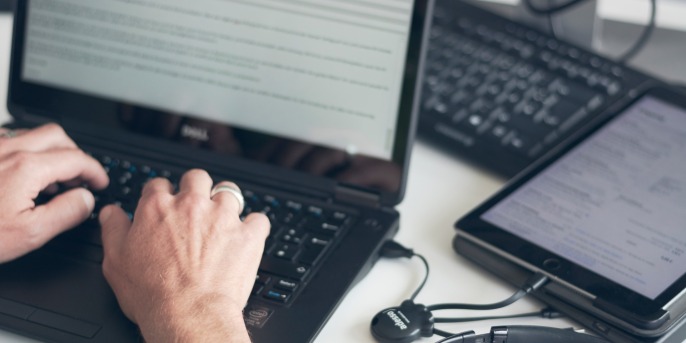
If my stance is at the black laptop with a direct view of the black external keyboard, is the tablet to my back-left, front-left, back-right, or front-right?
front-right

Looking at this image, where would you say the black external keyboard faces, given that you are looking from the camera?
facing the viewer and to the left of the viewer

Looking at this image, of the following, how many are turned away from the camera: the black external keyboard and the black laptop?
0

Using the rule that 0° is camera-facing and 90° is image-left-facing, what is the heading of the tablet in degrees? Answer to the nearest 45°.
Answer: approximately 45°

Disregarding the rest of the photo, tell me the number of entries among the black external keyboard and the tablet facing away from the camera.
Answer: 0

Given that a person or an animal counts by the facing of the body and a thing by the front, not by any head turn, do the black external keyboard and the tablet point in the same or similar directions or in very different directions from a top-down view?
same or similar directions
